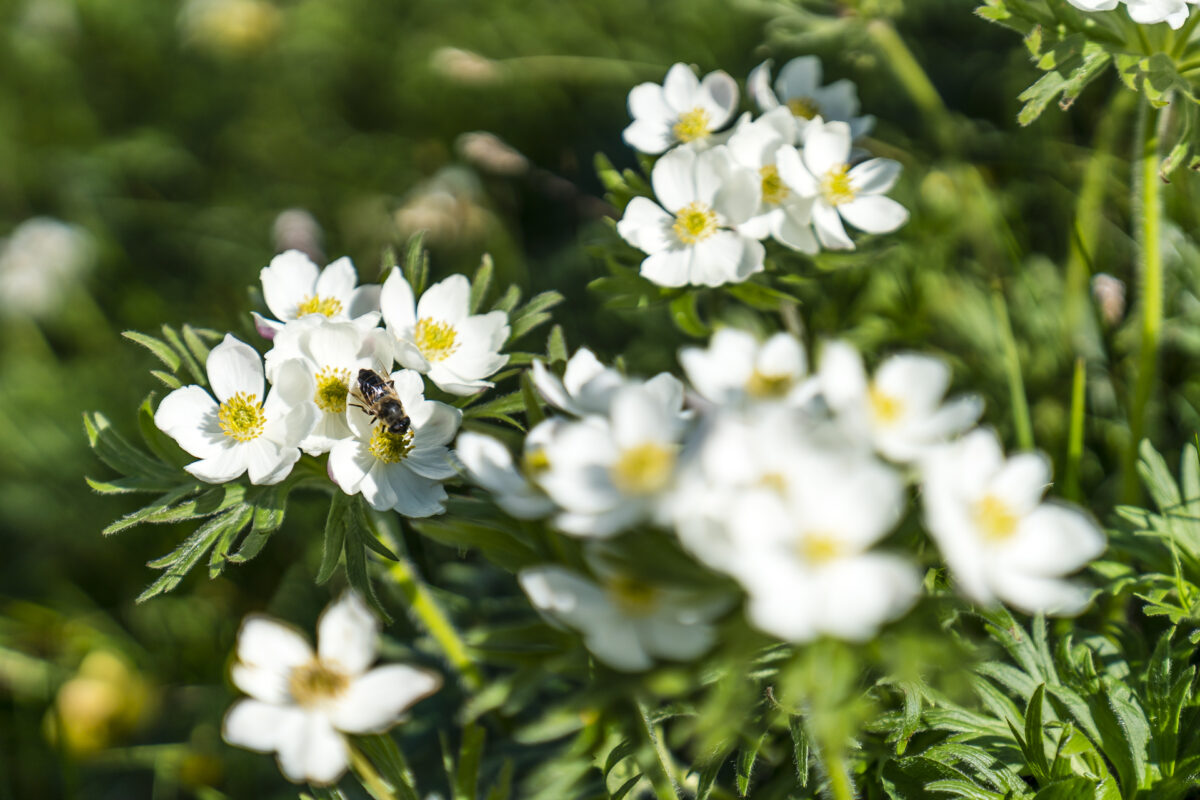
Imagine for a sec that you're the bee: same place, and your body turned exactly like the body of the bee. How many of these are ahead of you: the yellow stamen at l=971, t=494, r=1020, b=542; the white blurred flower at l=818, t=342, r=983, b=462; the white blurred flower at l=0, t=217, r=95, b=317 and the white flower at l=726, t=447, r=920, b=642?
3

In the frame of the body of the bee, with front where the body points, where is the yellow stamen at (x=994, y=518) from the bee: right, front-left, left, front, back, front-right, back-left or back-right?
front

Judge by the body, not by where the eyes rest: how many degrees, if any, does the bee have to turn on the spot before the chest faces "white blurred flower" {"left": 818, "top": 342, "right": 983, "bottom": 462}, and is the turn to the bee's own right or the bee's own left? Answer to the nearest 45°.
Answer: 0° — it already faces it

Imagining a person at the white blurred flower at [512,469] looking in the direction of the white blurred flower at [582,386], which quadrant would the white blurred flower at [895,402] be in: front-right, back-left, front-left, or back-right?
front-right

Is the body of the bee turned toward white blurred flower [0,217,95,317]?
no

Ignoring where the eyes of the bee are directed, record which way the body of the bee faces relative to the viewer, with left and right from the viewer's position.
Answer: facing the viewer and to the right of the viewer

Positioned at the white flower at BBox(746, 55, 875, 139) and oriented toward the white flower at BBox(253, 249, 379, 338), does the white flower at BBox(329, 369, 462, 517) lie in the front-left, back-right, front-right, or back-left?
front-left

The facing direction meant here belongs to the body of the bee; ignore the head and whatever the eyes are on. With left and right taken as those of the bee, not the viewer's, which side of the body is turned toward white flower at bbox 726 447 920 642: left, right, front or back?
front
